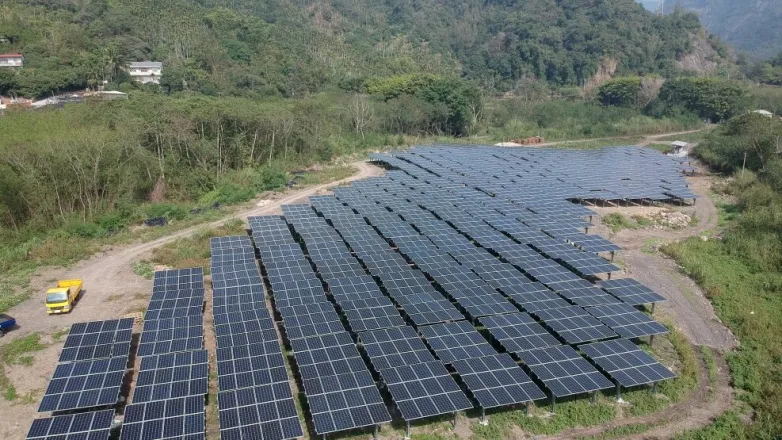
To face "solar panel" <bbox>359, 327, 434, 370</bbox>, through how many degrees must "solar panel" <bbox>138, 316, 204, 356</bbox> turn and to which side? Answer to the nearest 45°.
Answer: approximately 45° to its left

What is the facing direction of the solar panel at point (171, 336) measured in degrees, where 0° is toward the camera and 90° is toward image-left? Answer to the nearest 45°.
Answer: approximately 0°

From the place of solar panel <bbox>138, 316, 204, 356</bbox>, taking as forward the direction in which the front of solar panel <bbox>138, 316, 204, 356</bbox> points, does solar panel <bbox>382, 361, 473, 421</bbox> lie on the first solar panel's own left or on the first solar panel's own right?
on the first solar panel's own left

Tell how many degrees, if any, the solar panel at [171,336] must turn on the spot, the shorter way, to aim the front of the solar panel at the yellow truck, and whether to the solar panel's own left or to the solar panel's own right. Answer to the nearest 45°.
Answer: approximately 135° to the solar panel's own right

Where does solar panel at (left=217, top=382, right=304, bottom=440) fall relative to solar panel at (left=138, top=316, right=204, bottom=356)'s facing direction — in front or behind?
in front

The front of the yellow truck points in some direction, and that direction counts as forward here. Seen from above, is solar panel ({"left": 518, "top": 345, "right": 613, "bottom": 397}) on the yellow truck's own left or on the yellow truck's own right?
on the yellow truck's own left

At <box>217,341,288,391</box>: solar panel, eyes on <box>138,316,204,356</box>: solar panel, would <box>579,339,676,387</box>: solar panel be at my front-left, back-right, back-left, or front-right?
back-right

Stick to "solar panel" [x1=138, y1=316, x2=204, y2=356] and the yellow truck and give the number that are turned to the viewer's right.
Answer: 0

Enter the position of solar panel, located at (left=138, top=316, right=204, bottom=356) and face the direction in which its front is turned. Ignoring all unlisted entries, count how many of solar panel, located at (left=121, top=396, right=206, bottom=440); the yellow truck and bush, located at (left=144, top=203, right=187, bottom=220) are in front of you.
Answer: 1
